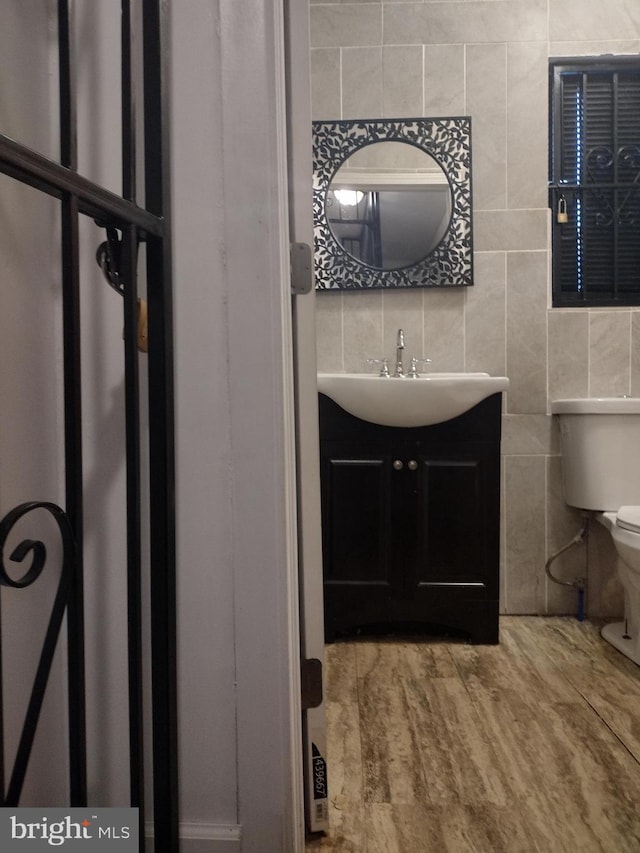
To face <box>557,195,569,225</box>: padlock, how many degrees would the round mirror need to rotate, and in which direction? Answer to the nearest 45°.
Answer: approximately 90° to its left

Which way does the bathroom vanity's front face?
toward the camera

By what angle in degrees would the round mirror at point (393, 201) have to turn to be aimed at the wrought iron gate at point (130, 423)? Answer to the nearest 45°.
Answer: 0° — it already faces it

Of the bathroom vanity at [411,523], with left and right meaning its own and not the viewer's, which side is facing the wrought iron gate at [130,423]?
front

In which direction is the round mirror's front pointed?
toward the camera

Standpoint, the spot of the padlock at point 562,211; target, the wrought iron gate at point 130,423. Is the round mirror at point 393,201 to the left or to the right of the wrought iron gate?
right

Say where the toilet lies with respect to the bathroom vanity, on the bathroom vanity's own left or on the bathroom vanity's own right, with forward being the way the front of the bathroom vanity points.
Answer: on the bathroom vanity's own left

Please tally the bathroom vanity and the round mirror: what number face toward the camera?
2
